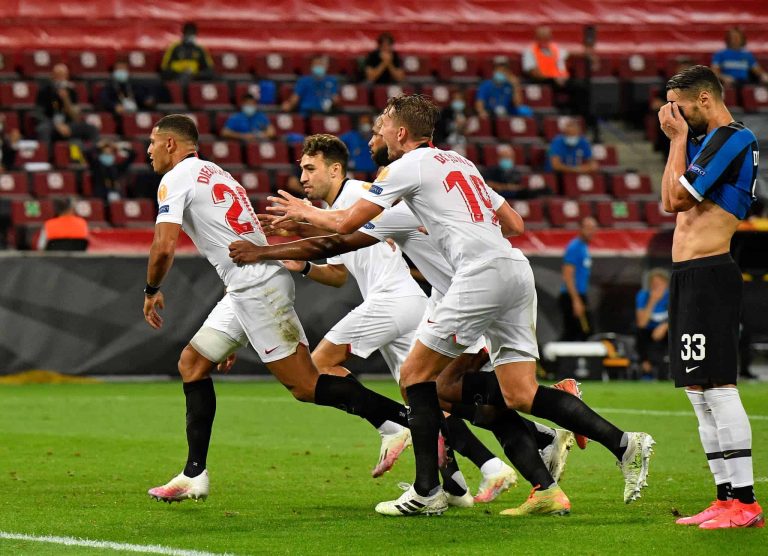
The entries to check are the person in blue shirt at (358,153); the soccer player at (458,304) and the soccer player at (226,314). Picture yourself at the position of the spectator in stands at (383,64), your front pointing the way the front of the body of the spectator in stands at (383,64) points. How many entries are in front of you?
3

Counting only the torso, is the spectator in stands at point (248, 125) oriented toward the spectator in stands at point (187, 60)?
no

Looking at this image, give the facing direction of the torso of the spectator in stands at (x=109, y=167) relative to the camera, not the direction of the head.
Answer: toward the camera

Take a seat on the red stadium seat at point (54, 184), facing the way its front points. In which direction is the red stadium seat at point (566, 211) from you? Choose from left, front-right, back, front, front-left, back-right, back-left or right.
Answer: left

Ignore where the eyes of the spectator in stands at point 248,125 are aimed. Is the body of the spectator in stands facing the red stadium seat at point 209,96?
no

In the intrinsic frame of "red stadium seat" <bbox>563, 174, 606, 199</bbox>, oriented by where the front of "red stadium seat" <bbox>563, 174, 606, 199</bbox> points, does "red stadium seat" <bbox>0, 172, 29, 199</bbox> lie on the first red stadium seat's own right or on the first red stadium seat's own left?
on the first red stadium seat's own right

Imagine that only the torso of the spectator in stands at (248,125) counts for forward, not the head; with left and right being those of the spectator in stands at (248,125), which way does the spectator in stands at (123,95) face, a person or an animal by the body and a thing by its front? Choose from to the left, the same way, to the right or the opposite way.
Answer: the same way

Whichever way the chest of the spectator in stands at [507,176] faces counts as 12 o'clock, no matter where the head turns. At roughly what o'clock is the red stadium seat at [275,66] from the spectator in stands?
The red stadium seat is roughly at 4 o'clock from the spectator in stands.

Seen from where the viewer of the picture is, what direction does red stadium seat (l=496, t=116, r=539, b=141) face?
facing the viewer

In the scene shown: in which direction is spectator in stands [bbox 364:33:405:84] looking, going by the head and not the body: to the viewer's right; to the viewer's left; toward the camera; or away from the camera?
toward the camera

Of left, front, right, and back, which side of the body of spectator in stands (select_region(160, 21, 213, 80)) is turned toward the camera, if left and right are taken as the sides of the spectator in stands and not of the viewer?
front

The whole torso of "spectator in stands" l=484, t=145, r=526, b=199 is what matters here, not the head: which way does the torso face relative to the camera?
toward the camera

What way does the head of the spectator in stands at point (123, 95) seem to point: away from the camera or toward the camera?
toward the camera

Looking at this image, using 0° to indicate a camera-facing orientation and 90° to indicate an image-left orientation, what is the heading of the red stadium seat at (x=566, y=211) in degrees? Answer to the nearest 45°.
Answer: approximately 0°

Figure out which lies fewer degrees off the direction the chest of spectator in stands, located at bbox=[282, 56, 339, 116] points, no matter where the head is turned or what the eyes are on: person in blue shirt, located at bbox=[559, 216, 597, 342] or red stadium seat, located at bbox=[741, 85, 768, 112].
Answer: the person in blue shirt

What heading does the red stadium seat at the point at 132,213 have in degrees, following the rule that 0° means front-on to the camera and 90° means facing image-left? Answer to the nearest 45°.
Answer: approximately 0°

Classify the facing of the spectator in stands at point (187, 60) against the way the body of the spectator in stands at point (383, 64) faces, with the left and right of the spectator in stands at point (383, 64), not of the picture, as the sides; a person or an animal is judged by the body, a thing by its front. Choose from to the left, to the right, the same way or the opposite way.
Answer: the same way

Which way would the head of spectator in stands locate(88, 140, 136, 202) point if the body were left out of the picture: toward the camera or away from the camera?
toward the camera

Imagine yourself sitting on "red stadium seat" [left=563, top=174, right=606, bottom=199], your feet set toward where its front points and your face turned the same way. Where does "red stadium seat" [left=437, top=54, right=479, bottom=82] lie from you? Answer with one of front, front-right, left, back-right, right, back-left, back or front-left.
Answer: back-right

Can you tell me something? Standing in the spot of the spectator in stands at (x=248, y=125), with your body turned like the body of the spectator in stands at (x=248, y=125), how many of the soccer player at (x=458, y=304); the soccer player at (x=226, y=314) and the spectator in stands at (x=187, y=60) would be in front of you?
2
